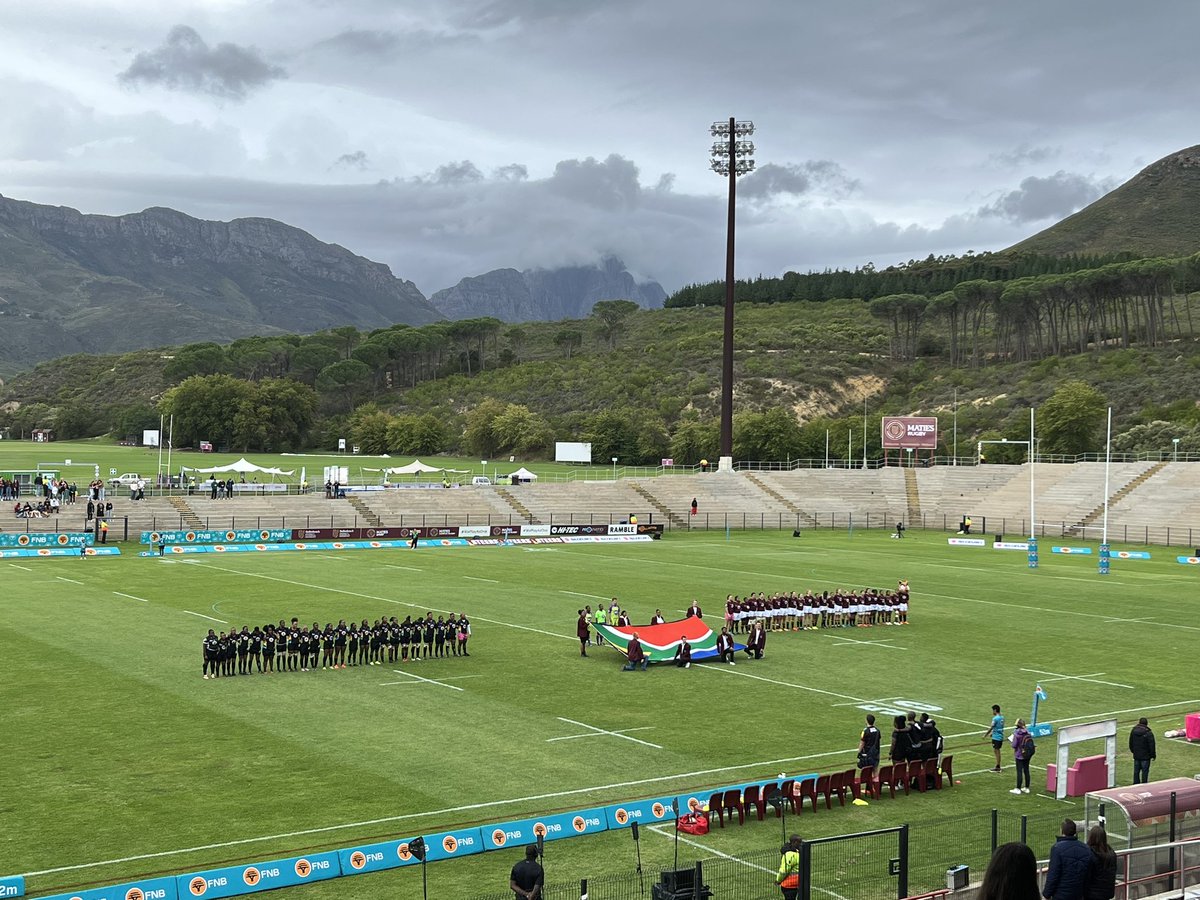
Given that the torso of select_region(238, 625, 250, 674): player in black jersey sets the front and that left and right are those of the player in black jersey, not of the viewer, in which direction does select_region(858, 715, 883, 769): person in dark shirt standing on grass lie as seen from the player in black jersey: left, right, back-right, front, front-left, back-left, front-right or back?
front-left

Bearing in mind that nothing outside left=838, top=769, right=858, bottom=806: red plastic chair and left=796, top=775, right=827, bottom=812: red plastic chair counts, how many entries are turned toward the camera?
0

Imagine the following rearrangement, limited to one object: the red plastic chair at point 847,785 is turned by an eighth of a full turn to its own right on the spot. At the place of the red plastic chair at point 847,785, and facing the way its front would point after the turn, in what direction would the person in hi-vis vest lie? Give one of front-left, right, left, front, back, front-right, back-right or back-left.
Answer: back

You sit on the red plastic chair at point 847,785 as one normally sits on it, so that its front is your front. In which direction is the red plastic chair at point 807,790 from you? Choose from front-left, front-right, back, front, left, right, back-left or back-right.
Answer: left

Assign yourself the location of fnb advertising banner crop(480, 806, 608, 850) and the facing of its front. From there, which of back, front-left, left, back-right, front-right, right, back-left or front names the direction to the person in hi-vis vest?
front-left

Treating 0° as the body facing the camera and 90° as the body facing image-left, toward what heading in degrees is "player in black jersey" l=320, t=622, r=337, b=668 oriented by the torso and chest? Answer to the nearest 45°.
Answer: approximately 315°

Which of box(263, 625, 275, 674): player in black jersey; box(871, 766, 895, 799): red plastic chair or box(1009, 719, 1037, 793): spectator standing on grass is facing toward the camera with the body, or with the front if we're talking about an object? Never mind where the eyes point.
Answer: the player in black jersey

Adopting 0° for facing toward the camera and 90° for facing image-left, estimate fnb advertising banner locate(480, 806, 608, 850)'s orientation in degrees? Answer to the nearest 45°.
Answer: approximately 0°

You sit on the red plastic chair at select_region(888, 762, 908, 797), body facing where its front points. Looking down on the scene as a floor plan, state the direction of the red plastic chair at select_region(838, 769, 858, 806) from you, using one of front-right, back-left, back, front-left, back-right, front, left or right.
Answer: left

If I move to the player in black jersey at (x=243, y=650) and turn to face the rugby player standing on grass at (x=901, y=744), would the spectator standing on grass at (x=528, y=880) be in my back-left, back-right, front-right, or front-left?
front-right

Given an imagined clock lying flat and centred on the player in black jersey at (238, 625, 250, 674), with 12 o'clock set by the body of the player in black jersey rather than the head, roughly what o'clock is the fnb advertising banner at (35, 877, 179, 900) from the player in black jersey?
The fnb advertising banner is roughly at 12 o'clock from the player in black jersey.

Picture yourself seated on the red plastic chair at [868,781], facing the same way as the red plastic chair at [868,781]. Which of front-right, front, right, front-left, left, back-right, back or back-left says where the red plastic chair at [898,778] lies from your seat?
right

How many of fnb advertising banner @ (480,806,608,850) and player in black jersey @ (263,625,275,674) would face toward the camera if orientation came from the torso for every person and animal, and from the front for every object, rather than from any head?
2

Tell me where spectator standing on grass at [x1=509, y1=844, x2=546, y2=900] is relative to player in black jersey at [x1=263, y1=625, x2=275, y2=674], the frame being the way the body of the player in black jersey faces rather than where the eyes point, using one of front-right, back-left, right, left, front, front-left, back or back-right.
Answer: front

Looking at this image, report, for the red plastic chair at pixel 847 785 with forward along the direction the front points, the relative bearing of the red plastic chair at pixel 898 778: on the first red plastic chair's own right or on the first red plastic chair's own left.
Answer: on the first red plastic chair's own right

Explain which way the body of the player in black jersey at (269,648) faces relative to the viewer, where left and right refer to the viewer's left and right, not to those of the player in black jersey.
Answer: facing the viewer

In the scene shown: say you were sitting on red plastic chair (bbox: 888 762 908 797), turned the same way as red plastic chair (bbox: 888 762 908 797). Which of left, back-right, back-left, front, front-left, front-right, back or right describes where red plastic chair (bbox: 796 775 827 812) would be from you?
left

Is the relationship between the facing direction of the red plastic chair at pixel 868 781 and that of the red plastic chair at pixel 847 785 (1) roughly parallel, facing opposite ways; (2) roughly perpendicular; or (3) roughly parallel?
roughly parallel

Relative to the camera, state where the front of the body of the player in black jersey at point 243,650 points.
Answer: toward the camera
